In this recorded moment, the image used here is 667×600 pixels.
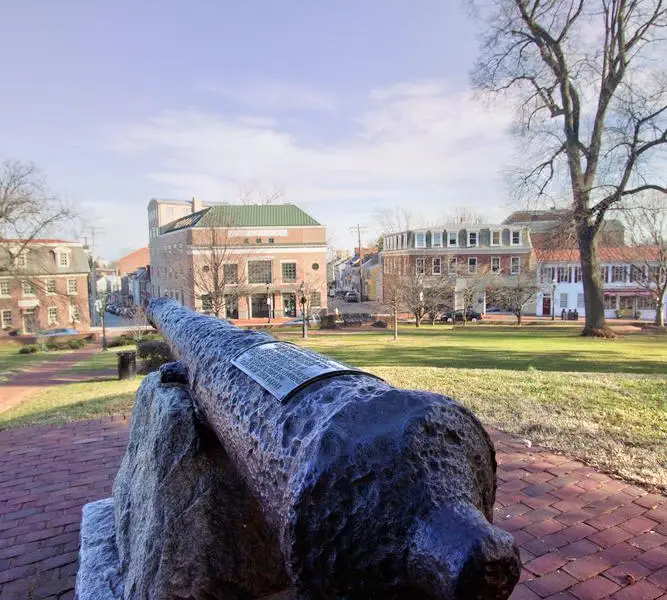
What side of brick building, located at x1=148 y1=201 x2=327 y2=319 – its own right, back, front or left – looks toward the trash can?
front

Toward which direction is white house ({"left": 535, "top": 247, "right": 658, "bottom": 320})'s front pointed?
toward the camera

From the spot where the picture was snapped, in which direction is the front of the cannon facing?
facing away from the viewer and to the left of the viewer

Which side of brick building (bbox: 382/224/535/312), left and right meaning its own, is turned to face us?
front

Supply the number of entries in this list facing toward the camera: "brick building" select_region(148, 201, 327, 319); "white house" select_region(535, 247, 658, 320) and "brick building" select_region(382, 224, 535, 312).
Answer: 3

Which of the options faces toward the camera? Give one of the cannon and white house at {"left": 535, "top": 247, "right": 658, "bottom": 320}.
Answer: the white house

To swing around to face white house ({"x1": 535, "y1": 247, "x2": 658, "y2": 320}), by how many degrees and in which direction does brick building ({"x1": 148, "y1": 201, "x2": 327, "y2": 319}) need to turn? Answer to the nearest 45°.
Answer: approximately 90° to its left

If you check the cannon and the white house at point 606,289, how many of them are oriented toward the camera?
1

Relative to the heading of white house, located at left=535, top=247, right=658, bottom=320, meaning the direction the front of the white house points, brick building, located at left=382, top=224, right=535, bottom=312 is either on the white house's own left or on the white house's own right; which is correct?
on the white house's own right

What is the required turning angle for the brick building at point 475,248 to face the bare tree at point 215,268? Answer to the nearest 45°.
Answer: approximately 45° to its right

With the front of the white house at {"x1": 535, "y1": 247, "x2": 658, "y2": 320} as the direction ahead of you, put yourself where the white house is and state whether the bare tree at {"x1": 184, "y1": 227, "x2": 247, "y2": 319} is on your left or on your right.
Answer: on your right

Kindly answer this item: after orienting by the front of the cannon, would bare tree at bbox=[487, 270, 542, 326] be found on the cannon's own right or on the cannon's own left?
on the cannon's own right

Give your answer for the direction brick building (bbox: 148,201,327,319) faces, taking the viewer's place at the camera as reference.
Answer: facing the viewer

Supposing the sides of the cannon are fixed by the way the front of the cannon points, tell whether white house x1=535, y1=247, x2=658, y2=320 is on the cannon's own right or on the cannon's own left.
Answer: on the cannon's own right

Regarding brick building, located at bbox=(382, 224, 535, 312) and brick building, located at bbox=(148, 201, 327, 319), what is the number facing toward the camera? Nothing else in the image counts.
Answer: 2

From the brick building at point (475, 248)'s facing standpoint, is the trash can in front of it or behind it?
in front

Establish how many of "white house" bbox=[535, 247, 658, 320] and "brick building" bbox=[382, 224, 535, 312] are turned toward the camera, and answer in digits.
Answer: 2

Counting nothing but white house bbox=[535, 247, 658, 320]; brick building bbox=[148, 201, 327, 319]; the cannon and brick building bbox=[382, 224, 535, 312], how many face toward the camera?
3
